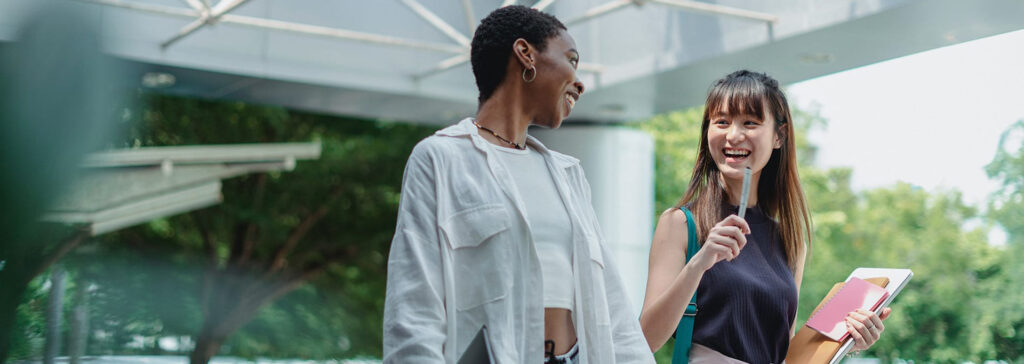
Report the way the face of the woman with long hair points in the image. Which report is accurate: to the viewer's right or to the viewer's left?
to the viewer's left

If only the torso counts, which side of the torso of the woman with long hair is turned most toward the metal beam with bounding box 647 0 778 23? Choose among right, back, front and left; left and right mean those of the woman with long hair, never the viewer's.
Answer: back

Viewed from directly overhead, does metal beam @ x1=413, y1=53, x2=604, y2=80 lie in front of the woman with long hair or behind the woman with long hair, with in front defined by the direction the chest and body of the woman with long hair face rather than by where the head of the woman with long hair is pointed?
behind

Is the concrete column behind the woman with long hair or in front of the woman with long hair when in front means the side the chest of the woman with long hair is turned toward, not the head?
behind

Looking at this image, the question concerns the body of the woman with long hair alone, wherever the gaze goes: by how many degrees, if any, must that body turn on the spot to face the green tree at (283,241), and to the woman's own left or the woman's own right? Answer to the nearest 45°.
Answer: approximately 135° to the woman's own right

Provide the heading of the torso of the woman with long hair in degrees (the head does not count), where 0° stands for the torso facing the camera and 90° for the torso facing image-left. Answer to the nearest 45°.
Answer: approximately 0°
